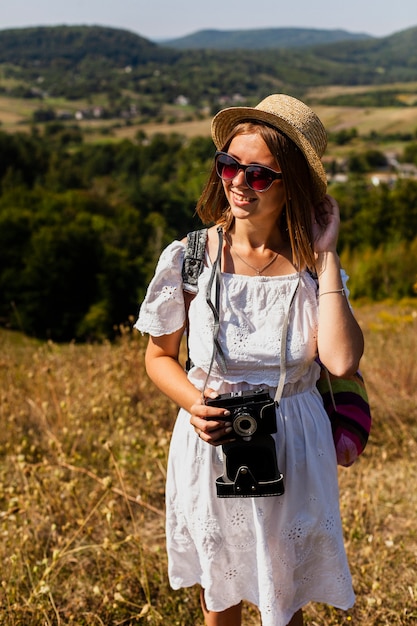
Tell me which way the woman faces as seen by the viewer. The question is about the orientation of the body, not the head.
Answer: toward the camera

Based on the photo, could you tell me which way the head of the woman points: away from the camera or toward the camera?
toward the camera
